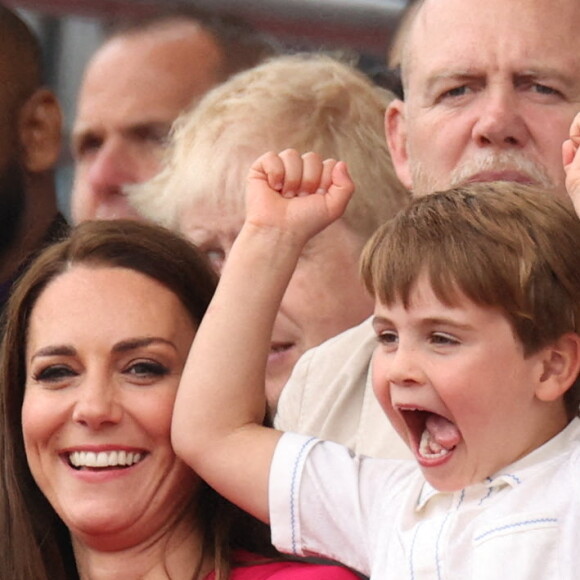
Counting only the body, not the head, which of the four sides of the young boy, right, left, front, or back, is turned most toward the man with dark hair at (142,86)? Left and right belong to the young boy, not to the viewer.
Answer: right

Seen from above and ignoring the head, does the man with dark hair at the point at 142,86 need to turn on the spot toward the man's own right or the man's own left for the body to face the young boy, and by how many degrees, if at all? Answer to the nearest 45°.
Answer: approximately 45° to the man's own left

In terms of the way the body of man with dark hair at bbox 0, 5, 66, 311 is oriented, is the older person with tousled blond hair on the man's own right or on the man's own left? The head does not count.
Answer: on the man's own left

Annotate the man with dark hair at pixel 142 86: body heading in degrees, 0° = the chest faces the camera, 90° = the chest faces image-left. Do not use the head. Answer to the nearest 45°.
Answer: approximately 45°

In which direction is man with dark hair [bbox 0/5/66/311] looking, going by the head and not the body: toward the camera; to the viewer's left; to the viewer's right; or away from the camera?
to the viewer's left

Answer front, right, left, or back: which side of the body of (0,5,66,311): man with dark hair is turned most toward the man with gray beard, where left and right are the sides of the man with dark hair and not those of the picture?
left

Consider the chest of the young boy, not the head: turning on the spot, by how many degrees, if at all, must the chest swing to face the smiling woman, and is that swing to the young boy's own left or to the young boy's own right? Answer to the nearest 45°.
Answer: approximately 90° to the young boy's own right
